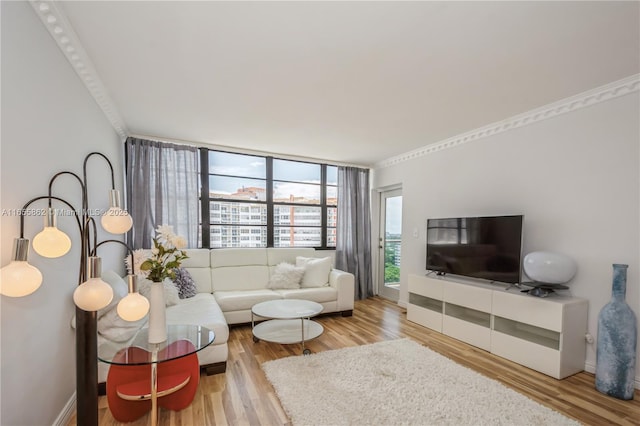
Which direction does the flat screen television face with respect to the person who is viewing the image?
facing the viewer and to the left of the viewer

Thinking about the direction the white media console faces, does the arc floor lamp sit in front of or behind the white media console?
in front

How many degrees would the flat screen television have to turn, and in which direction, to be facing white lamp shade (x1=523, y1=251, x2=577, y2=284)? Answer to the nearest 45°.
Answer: approximately 90° to its left

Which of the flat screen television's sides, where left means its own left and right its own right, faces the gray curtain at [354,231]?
right

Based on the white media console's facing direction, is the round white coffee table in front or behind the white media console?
in front

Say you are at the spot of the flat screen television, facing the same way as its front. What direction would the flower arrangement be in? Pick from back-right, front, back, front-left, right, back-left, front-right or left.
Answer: front

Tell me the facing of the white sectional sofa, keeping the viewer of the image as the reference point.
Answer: facing the viewer

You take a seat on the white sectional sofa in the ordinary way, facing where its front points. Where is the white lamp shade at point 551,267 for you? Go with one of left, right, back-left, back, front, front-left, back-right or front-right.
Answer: front-left

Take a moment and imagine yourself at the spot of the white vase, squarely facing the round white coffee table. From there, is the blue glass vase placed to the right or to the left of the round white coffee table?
right

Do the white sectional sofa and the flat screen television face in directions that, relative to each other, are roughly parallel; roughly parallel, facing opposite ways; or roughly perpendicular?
roughly perpendicular

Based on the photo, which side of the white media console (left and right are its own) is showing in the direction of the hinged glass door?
right

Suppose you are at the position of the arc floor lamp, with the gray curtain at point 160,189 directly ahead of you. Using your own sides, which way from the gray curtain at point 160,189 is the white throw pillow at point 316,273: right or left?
right

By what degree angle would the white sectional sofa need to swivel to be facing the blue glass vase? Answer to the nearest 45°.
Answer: approximately 45° to its left

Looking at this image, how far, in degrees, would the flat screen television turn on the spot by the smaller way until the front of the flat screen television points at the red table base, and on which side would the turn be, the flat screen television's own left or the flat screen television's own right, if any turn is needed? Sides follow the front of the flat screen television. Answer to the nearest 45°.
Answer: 0° — it already faces it

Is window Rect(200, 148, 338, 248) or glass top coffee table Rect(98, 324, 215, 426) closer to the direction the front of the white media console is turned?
the glass top coffee table

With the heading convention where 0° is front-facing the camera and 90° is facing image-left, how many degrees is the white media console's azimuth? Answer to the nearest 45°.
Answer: approximately 45°

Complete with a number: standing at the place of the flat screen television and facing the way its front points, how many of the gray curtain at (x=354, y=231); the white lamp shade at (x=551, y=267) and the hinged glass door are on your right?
2

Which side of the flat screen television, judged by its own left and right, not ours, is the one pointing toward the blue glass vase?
left

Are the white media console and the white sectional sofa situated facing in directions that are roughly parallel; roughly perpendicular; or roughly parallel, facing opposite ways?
roughly perpendicular

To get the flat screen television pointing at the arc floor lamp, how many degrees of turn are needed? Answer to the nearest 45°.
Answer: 0° — it already faces it
